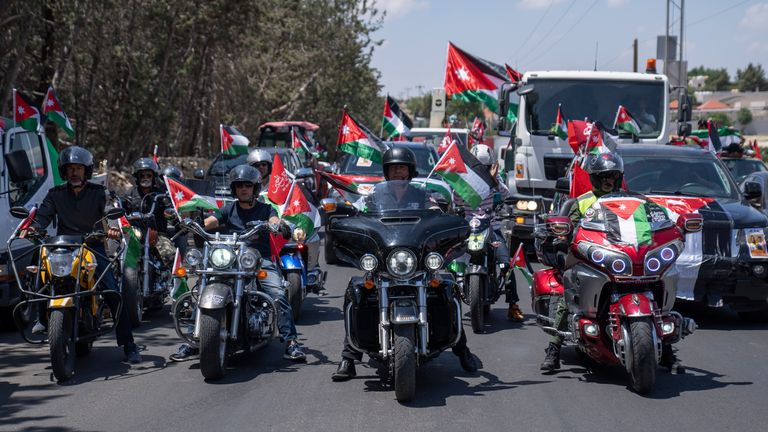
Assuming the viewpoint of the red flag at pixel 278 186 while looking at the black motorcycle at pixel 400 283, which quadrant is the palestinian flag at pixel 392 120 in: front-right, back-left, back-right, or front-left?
back-left

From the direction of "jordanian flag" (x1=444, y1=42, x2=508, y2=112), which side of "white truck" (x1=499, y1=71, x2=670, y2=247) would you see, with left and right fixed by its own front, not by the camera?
right

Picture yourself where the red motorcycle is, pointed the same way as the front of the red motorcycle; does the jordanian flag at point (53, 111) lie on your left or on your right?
on your right

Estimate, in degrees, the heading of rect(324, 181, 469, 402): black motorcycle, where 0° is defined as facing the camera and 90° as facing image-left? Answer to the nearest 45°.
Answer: approximately 0°

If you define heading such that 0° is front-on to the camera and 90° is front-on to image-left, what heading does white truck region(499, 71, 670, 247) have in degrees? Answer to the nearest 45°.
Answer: approximately 0°

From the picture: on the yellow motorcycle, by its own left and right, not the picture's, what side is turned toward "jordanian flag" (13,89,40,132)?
back

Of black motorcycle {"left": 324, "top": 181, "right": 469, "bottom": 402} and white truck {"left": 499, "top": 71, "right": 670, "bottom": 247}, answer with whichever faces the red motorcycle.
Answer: the white truck
